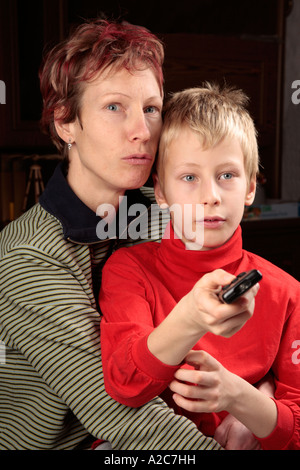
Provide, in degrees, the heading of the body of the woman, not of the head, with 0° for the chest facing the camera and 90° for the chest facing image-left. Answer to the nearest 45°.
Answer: approximately 315°

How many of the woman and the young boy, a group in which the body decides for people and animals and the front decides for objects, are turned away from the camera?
0

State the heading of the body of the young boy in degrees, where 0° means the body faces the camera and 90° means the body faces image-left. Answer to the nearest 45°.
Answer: approximately 0°
